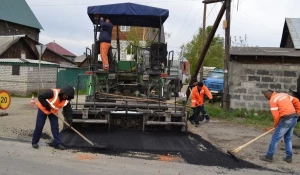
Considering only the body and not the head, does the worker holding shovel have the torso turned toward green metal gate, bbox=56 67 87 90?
no

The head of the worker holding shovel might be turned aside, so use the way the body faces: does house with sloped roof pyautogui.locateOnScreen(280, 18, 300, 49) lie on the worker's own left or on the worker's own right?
on the worker's own left

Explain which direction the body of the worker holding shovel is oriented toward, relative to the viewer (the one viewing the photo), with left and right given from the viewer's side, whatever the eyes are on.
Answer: facing the viewer and to the right of the viewer

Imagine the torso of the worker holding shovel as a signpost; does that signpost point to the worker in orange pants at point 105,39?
no

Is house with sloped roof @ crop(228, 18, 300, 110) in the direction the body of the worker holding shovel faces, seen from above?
no

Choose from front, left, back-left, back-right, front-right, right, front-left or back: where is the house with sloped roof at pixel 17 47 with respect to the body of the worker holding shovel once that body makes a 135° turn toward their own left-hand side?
front

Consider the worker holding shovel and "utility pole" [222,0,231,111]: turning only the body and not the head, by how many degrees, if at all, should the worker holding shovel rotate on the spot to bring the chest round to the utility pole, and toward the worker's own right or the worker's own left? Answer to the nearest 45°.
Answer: approximately 90° to the worker's own left

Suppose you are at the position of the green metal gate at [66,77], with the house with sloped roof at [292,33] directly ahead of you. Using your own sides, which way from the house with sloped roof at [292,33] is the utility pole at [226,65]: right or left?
right

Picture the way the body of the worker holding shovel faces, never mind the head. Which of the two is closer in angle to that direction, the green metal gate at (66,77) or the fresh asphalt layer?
the fresh asphalt layer

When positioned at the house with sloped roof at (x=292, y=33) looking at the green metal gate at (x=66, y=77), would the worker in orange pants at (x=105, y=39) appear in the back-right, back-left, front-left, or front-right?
front-left

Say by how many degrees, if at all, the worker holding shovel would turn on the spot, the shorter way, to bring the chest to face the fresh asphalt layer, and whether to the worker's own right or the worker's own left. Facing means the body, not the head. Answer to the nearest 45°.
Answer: approximately 45° to the worker's own left

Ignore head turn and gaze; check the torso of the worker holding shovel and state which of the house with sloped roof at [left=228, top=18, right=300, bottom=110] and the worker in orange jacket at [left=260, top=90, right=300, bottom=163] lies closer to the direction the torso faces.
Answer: the worker in orange jacket

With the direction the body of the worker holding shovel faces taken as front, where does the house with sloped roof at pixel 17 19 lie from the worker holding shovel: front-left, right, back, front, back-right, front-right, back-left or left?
back-left

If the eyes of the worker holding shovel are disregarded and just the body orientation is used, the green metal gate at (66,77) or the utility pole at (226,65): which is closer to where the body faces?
the utility pole

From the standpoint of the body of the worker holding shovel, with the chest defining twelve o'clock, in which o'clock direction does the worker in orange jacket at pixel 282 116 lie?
The worker in orange jacket is roughly at 11 o'clock from the worker holding shovel.

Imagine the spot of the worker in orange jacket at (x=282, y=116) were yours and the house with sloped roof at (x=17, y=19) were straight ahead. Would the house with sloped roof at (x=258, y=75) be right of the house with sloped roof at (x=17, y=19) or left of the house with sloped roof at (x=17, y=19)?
right
